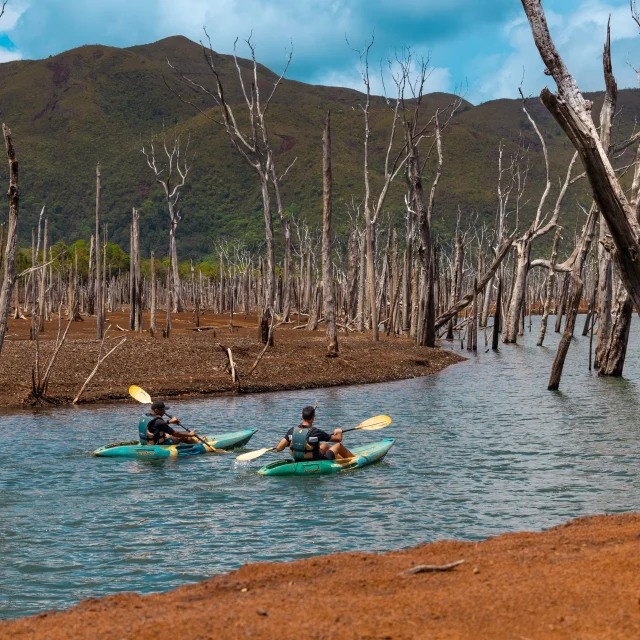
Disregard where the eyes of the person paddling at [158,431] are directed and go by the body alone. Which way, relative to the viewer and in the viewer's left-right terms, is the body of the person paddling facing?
facing to the right of the viewer

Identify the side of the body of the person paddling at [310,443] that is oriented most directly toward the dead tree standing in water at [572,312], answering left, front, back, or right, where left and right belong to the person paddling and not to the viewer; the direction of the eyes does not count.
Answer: front

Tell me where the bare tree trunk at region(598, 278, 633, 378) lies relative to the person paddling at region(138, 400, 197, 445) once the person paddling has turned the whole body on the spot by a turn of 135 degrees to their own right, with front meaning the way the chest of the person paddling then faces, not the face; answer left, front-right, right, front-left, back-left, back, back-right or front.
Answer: back

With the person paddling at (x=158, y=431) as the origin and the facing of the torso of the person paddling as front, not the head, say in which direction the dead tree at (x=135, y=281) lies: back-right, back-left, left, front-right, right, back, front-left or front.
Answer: left

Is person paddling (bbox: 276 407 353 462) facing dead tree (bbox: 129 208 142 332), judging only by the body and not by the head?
no

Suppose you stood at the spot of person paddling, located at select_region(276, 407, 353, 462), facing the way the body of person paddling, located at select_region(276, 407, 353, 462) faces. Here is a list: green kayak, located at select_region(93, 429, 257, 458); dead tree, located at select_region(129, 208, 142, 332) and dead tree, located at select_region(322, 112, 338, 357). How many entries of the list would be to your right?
0

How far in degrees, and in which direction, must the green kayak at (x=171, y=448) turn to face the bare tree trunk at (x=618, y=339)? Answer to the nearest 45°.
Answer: approximately 45° to its left

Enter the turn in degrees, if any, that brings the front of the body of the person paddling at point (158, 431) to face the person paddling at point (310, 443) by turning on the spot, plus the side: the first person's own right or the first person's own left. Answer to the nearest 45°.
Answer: approximately 45° to the first person's own right

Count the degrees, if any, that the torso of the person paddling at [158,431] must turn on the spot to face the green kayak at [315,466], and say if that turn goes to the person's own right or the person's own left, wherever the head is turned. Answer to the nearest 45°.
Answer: approximately 45° to the person's own right

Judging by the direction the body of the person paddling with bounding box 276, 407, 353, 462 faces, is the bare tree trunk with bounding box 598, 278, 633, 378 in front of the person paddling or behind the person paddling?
in front

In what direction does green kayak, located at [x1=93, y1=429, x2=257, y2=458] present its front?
to the viewer's right

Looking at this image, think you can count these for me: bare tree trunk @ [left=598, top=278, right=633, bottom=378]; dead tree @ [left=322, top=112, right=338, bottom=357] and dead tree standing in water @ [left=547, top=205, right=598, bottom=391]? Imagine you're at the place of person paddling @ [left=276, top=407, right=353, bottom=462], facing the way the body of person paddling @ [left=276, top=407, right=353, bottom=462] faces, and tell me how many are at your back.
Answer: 0

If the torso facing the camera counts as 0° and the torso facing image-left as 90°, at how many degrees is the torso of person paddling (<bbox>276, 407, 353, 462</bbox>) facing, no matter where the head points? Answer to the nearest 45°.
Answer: approximately 225°
